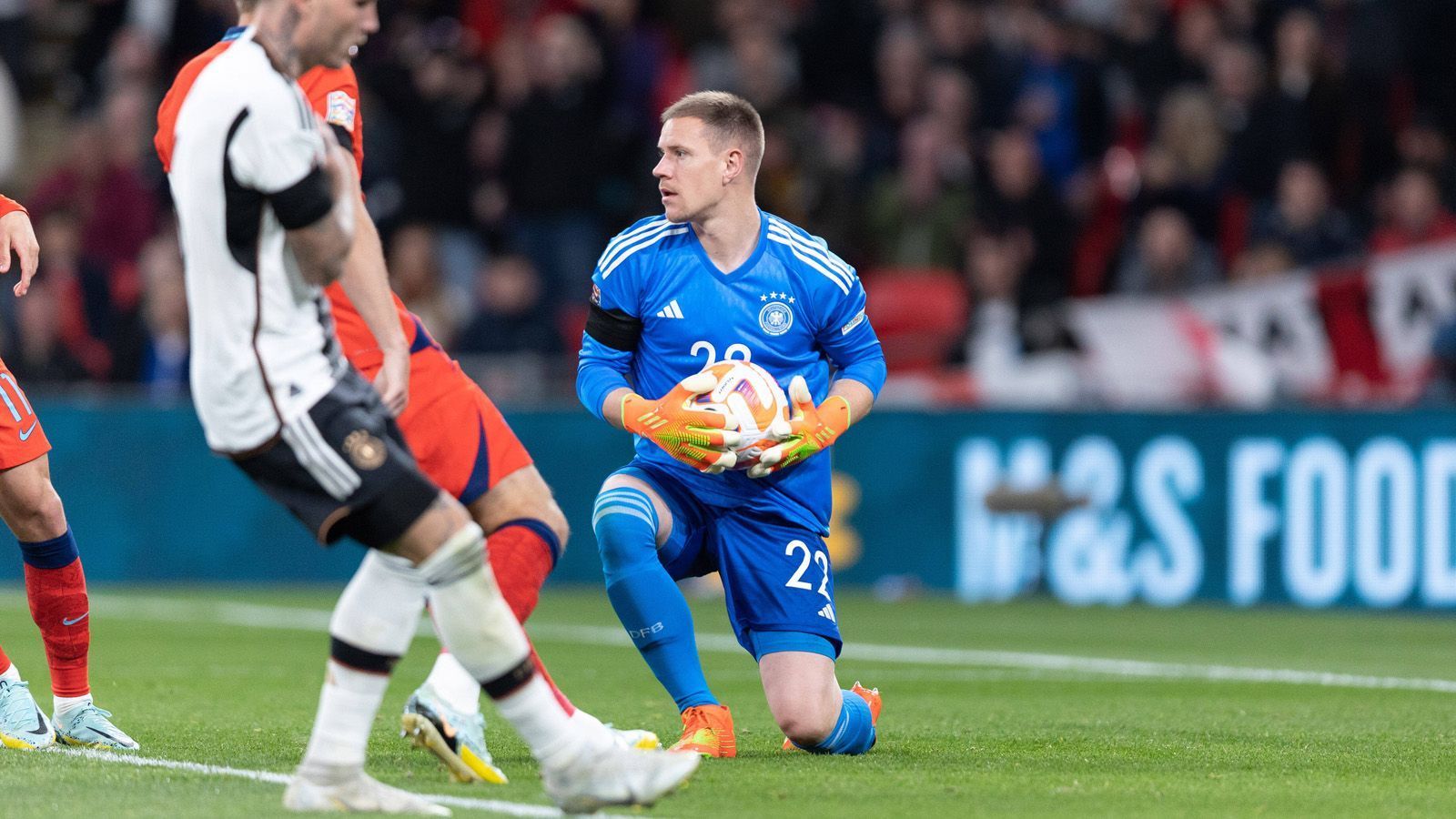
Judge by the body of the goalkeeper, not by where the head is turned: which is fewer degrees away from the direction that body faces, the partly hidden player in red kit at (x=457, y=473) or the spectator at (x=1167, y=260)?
the partly hidden player in red kit

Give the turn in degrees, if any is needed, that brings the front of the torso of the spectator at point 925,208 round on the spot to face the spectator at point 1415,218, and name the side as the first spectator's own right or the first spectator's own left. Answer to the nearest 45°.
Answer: approximately 90° to the first spectator's own left

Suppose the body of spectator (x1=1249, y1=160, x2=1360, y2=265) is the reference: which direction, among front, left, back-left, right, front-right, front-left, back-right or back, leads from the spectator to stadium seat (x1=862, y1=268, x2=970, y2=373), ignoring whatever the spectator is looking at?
right

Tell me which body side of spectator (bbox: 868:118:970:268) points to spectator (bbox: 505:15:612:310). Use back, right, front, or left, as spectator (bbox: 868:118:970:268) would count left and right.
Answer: right

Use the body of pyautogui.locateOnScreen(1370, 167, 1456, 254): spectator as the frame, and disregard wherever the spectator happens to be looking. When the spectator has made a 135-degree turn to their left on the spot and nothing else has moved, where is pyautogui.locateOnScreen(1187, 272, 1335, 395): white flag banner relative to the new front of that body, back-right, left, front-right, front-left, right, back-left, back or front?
back

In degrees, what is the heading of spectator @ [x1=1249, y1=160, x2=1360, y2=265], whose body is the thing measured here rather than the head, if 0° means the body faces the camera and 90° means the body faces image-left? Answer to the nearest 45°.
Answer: approximately 0°

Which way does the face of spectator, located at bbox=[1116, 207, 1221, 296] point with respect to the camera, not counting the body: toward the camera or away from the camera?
toward the camera

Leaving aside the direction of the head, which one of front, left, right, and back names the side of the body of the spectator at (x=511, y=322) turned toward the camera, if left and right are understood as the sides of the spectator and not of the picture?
front

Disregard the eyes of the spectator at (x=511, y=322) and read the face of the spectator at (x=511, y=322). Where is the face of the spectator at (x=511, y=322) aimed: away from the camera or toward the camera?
toward the camera

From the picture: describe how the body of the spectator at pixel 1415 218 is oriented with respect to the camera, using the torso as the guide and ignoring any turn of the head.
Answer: toward the camera

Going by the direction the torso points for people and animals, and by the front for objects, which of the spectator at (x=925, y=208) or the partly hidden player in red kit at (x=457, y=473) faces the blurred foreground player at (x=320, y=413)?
the spectator

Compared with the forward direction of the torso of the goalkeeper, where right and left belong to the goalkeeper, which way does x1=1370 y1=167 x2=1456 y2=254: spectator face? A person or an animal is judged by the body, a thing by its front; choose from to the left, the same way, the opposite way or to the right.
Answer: the same way

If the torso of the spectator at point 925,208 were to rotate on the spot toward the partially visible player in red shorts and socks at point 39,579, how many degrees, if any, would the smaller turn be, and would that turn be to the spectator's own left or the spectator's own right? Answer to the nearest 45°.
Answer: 0° — they already face them

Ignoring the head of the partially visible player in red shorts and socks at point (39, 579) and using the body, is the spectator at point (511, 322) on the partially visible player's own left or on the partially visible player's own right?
on the partially visible player's own left

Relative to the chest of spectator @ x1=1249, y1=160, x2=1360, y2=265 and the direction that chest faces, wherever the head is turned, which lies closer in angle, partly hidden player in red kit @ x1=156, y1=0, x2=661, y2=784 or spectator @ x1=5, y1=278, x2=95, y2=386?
the partly hidden player in red kit

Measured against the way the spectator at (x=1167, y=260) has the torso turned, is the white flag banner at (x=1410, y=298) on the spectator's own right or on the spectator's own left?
on the spectator's own left
